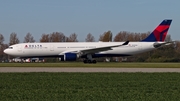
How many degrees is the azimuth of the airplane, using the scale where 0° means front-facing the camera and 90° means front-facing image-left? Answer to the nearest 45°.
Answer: approximately 90°
